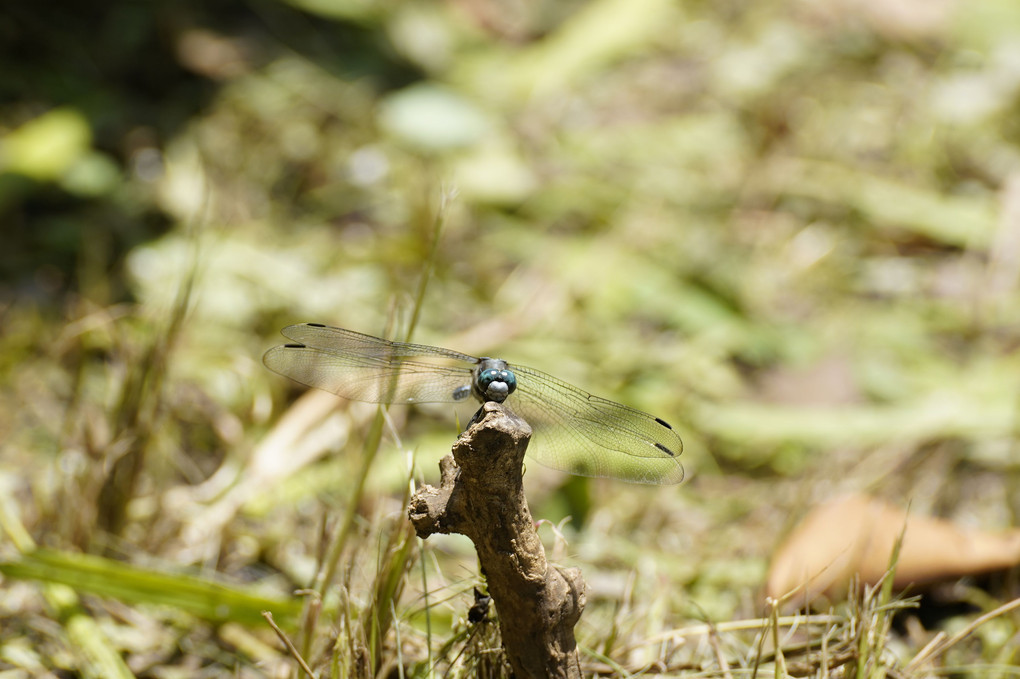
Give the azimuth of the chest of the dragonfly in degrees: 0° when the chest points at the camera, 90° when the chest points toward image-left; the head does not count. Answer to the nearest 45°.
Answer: approximately 0°

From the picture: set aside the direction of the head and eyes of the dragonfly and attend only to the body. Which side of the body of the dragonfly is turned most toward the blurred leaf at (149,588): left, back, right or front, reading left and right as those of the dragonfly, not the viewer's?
right
